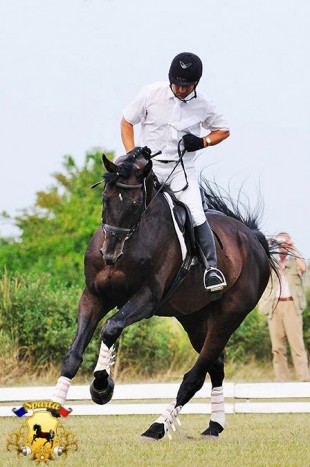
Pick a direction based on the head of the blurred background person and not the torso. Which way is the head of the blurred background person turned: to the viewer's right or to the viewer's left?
to the viewer's left

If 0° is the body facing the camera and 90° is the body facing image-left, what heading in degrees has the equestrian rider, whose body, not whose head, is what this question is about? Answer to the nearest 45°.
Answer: approximately 0°
